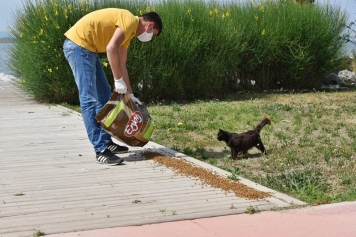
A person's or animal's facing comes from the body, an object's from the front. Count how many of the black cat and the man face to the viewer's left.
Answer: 1

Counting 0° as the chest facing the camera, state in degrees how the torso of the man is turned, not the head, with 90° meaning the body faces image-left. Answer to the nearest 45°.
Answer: approximately 270°

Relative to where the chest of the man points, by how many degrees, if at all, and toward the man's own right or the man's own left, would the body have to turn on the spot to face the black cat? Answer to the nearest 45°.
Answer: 0° — they already face it

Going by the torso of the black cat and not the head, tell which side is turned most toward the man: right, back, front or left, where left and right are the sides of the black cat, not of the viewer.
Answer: front

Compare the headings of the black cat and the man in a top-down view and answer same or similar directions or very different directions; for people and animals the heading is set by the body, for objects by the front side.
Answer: very different directions

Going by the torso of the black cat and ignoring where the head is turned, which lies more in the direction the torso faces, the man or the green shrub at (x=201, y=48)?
the man

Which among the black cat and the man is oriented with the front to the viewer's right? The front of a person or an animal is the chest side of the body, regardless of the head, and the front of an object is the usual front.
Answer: the man

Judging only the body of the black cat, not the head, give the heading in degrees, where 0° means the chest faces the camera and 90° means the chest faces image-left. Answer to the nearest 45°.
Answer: approximately 90°

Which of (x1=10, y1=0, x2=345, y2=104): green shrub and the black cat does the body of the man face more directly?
the black cat

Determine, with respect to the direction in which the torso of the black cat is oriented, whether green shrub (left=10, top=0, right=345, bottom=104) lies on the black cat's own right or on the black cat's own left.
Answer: on the black cat's own right
